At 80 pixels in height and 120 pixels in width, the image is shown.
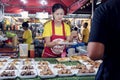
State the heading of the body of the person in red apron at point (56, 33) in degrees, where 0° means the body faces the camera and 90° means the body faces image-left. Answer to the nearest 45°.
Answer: approximately 0°

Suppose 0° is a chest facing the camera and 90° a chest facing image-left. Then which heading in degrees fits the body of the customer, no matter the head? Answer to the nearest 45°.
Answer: approximately 180°

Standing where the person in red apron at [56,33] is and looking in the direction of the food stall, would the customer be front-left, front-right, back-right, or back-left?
front-left

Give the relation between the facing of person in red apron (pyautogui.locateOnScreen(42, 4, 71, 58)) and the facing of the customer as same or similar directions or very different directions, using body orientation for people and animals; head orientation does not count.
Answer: very different directions

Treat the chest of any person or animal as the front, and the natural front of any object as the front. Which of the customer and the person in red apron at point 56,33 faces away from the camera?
the customer

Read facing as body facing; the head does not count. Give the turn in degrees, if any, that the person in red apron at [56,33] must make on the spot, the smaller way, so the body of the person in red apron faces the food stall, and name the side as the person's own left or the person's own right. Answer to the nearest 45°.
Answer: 0° — they already face it

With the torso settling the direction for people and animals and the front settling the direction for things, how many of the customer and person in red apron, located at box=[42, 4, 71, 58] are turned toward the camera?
1

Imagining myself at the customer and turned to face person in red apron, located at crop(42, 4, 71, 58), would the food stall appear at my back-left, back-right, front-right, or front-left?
front-left

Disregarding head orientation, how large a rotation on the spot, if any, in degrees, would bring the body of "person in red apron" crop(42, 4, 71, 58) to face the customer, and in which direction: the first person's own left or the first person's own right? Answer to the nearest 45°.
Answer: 0° — they already face them

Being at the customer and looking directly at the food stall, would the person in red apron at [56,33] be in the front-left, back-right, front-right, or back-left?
front-right
